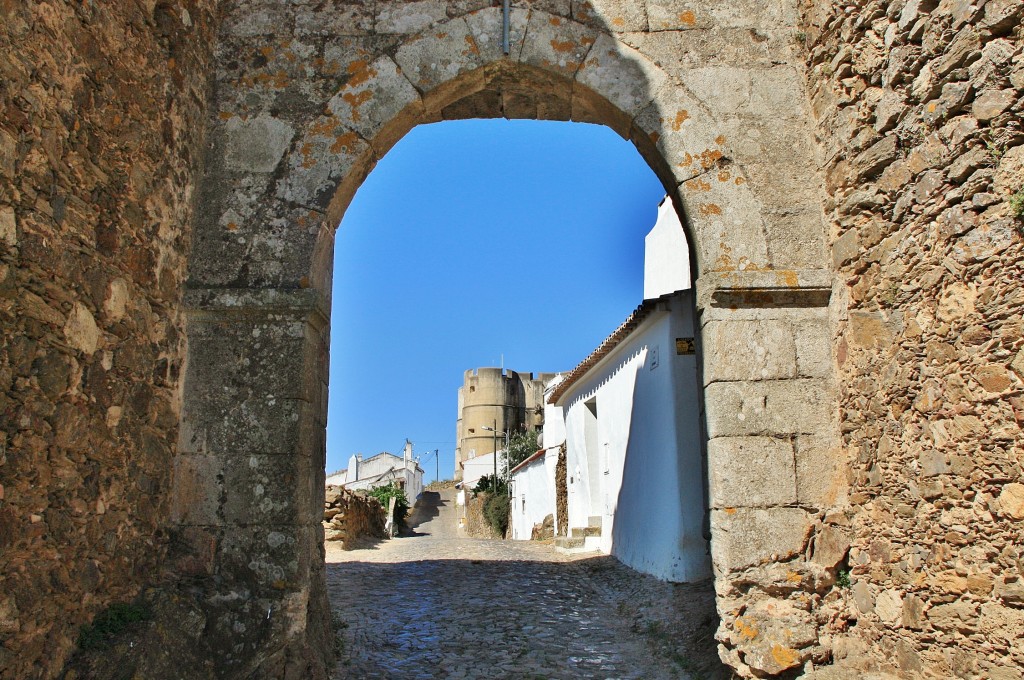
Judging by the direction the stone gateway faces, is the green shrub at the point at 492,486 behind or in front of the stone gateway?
behind

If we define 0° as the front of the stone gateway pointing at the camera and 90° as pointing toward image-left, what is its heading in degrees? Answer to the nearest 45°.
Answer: approximately 0°

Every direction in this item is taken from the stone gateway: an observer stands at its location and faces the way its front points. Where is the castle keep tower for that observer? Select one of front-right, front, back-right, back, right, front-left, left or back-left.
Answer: back

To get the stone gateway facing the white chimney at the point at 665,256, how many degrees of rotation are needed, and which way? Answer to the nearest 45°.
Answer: approximately 180°

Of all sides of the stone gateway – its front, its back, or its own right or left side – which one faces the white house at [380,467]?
back

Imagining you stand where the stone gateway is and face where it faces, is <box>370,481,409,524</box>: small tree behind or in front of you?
behind

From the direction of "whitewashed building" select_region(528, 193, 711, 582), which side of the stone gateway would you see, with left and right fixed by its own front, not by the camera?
back

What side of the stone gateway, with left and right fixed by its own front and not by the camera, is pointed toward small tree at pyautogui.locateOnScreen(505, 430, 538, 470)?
back

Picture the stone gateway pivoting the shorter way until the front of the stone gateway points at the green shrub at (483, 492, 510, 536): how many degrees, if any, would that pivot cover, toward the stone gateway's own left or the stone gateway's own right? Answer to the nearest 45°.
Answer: approximately 180°

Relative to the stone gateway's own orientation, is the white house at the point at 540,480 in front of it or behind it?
behind

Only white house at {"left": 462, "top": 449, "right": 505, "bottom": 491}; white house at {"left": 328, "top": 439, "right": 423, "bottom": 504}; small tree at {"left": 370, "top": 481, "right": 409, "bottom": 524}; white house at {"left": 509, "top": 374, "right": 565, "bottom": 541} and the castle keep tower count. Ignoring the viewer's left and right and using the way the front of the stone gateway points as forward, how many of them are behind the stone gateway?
5

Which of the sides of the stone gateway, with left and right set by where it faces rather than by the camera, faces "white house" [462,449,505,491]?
back
